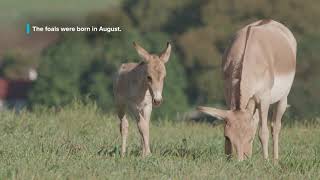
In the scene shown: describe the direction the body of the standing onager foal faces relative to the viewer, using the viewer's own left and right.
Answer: facing the viewer and to the right of the viewer

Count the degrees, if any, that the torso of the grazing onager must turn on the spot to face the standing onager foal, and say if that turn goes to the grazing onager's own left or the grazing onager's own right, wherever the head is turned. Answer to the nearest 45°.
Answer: approximately 45° to the grazing onager's own right

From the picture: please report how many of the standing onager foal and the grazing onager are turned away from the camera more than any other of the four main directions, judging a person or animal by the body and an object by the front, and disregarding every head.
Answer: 0

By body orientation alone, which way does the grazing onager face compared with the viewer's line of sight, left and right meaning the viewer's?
facing the viewer and to the left of the viewer

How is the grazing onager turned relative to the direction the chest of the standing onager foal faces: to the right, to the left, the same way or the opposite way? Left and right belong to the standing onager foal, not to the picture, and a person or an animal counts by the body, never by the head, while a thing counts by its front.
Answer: to the right
